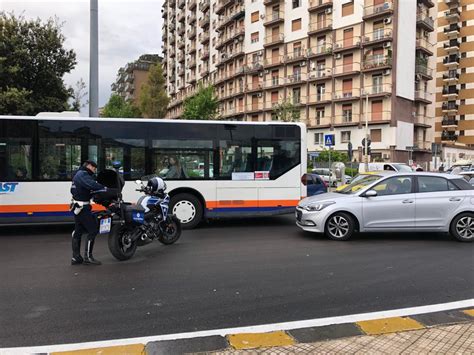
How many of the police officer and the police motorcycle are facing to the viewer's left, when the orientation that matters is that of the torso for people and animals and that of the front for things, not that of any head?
0

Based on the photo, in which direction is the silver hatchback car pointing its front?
to the viewer's left

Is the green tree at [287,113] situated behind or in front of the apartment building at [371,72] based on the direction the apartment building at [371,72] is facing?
in front

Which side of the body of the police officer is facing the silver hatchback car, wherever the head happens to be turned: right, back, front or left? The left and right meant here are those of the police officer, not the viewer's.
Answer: front

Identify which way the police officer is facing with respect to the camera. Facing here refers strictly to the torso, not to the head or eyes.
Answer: to the viewer's right

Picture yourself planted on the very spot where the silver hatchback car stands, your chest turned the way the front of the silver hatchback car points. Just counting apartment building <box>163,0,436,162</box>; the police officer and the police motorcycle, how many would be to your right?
1

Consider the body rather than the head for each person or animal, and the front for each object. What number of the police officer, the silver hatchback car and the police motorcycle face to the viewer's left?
1

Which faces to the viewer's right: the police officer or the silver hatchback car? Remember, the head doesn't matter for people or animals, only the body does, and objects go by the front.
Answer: the police officer

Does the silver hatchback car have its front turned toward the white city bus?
yes

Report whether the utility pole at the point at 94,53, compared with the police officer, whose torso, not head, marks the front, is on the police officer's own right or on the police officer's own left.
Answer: on the police officer's own left
